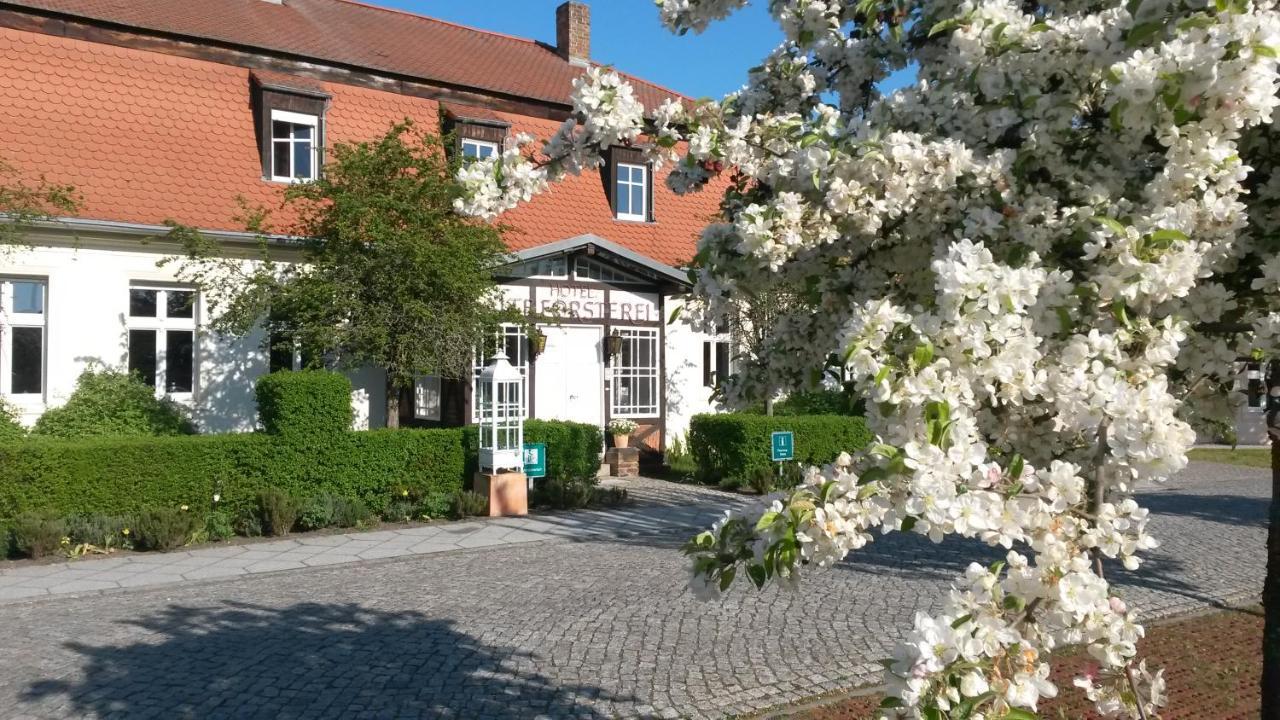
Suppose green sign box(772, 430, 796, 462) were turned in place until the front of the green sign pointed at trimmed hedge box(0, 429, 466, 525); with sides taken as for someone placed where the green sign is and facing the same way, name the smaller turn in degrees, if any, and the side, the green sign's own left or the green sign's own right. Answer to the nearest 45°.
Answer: approximately 45° to the green sign's own right

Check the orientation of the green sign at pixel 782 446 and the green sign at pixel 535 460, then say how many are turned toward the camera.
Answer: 2

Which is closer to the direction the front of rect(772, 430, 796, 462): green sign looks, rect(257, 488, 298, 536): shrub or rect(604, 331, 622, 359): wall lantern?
the shrub

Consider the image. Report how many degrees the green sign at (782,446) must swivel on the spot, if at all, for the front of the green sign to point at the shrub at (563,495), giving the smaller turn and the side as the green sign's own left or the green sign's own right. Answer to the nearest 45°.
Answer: approximately 45° to the green sign's own right

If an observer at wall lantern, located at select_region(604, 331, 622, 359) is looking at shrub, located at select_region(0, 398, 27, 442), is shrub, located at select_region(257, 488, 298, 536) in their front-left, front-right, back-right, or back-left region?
front-left

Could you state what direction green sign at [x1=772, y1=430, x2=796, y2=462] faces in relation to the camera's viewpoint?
facing the viewer

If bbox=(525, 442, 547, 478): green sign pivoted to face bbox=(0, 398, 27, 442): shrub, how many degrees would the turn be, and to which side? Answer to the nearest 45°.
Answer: approximately 90° to its right

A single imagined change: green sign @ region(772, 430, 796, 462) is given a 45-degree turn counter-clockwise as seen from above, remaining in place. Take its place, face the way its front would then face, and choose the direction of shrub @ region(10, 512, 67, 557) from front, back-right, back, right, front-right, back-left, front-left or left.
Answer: right

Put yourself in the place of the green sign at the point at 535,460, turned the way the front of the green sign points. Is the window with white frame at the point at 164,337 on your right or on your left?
on your right

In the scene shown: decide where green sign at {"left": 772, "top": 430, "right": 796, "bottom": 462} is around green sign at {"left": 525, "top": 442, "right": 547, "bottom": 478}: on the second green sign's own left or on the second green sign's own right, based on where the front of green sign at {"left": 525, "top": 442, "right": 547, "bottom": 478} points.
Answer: on the second green sign's own left

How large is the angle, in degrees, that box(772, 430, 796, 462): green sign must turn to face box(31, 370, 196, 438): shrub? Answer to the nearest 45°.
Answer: approximately 90° to its right

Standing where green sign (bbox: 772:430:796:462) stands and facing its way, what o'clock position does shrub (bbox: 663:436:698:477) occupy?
The shrub is roughly at 5 o'clock from the green sign.
